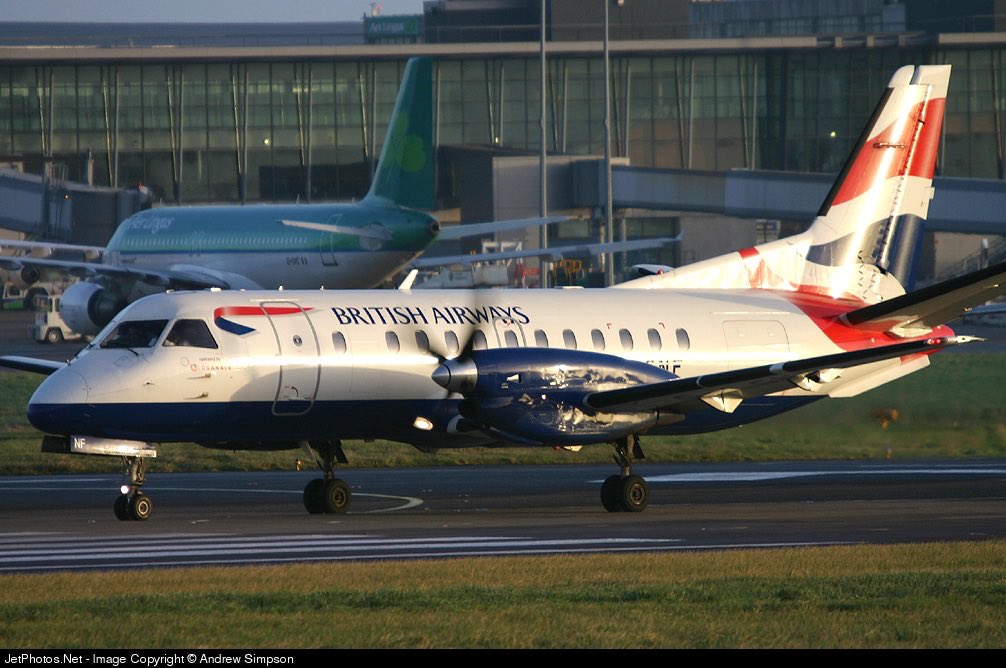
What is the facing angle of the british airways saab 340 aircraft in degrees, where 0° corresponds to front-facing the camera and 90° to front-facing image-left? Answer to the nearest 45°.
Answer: approximately 45°
